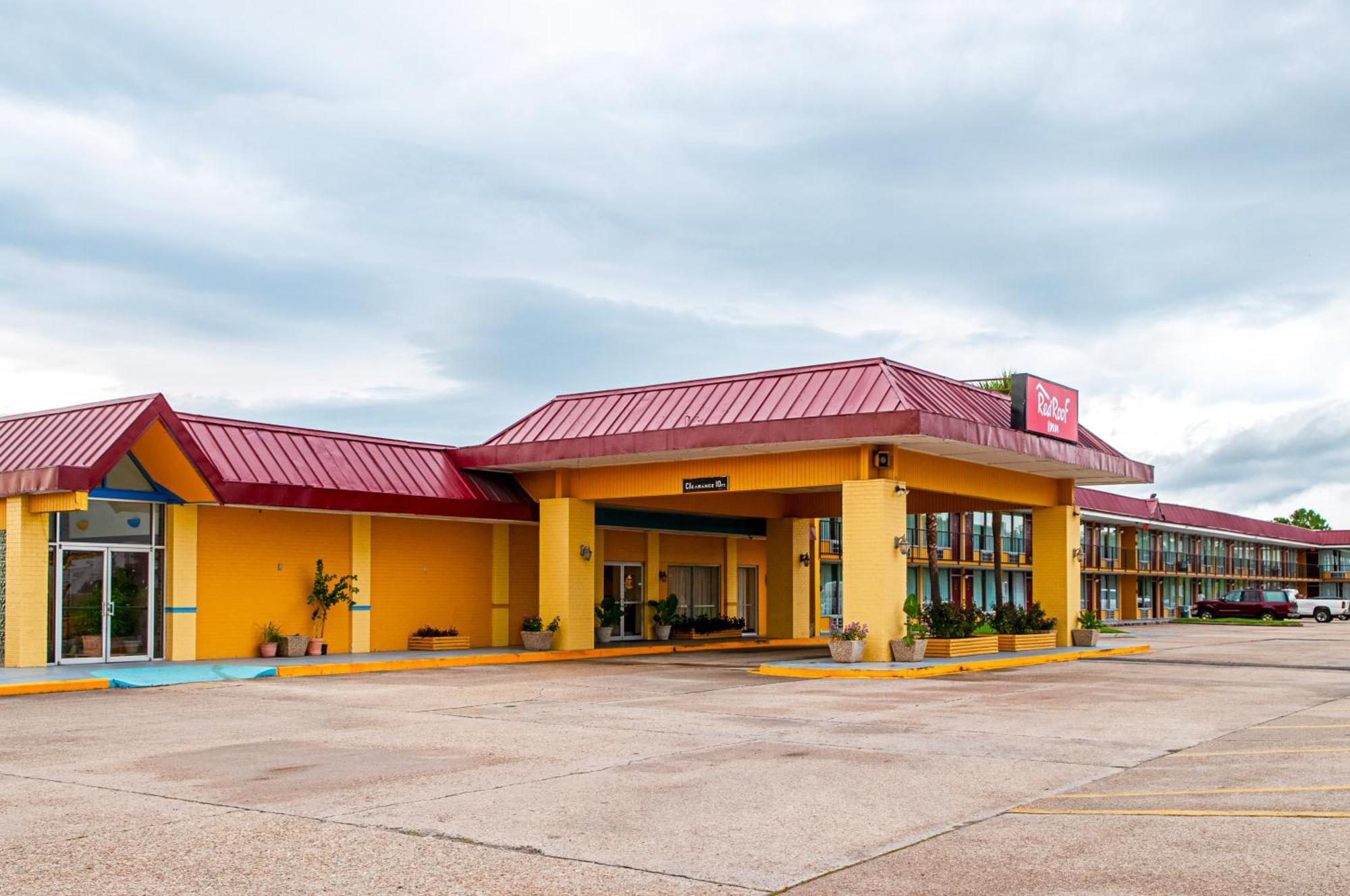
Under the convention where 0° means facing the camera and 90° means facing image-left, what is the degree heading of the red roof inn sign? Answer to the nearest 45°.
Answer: approximately 315°

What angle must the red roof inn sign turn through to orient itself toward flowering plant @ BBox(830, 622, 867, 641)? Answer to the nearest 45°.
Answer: approximately 90° to its right

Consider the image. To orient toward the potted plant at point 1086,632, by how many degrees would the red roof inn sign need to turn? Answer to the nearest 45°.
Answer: approximately 135° to its left

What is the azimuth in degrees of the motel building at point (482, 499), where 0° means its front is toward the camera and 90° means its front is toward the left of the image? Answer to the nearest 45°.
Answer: approximately 315°

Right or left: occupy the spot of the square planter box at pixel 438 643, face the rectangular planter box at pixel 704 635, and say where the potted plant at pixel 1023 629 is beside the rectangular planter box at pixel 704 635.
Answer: right

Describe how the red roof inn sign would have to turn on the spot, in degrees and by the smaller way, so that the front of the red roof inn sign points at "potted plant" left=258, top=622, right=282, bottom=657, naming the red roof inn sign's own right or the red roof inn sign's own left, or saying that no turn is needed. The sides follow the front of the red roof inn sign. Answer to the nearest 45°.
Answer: approximately 135° to the red roof inn sign's own right
